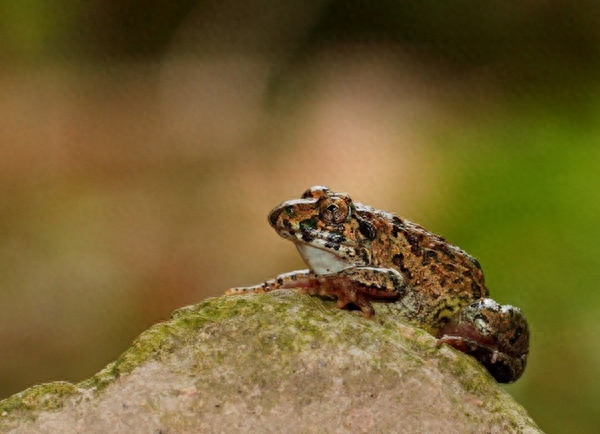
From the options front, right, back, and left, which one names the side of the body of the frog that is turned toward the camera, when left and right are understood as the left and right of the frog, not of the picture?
left
